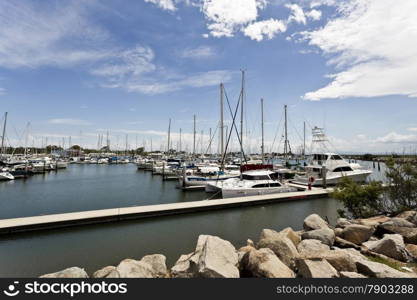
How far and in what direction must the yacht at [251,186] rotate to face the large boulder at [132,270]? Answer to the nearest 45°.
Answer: approximately 45° to its left

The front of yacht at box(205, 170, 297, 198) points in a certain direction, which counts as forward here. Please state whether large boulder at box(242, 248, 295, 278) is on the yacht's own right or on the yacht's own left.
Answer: on the yacht's own left

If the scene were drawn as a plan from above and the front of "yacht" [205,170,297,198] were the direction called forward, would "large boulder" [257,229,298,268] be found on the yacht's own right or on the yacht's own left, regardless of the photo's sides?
on the yacht's own left

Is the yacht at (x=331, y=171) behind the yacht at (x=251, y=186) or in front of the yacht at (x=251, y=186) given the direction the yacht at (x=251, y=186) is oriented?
behind

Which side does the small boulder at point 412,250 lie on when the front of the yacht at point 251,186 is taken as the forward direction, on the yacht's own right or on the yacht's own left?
on the yacht's own left

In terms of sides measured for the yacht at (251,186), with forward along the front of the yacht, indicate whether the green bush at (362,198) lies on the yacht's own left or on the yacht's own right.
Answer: on the yacht's own left

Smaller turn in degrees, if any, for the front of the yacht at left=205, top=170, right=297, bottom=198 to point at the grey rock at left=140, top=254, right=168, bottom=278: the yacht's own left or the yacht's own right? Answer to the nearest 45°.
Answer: approximately 45° to the yacht's own left

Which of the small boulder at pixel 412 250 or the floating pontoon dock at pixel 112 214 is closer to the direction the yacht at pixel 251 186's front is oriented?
the floating pontoon dock

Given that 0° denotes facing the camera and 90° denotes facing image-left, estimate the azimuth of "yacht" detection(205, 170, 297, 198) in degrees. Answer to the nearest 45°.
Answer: approximately 45°
